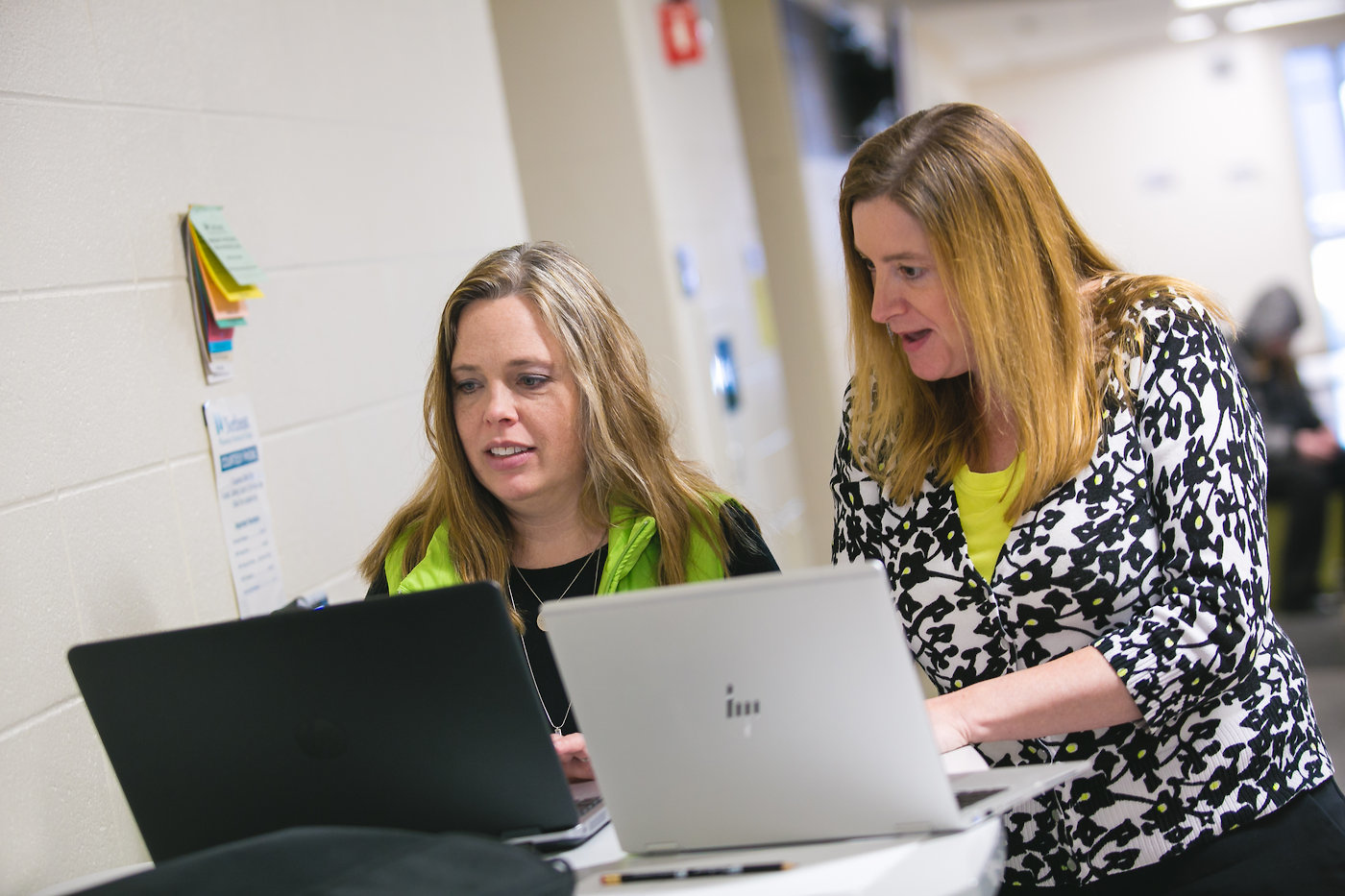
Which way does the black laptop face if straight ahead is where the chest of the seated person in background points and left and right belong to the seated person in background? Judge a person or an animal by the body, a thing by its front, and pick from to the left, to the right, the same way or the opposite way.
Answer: the opposite way

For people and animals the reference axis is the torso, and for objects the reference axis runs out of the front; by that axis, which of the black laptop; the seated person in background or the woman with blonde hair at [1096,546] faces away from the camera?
the black laptop

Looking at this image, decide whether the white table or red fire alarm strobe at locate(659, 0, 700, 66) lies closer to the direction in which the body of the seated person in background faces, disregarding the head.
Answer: the white table

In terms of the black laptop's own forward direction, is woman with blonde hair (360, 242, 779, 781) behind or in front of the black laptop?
in front

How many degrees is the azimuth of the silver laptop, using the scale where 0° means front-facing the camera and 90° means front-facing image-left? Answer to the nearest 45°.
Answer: approximately 225°

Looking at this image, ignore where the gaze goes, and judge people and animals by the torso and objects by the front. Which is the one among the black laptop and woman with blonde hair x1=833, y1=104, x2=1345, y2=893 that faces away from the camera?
the black laptop

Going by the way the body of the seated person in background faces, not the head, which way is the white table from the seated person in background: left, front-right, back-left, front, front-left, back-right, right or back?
front-right

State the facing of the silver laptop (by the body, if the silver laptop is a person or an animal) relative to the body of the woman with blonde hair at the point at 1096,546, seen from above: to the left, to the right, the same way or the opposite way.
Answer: the opposite way

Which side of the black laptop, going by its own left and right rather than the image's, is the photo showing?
back
